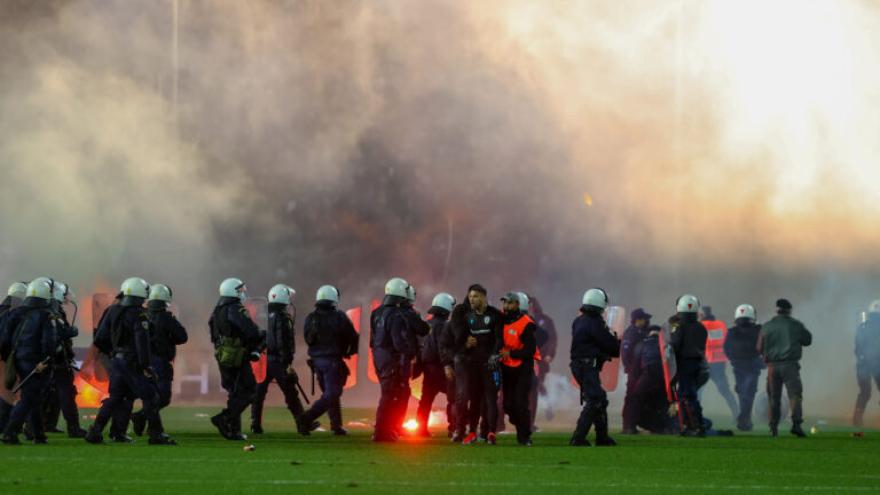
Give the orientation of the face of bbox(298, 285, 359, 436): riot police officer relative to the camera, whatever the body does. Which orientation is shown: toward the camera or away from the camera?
away from the camera

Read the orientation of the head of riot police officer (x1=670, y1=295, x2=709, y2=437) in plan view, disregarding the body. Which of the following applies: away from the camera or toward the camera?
away from the camera

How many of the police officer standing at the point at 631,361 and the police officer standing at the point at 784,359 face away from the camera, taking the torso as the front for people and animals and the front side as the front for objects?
1

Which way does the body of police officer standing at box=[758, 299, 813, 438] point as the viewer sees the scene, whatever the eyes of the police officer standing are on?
away from the camera

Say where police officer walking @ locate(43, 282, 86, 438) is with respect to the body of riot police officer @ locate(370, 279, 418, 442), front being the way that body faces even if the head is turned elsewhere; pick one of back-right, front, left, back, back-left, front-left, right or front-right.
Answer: back-left

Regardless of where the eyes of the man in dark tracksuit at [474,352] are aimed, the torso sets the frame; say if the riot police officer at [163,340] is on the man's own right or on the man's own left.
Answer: on the man's own right
